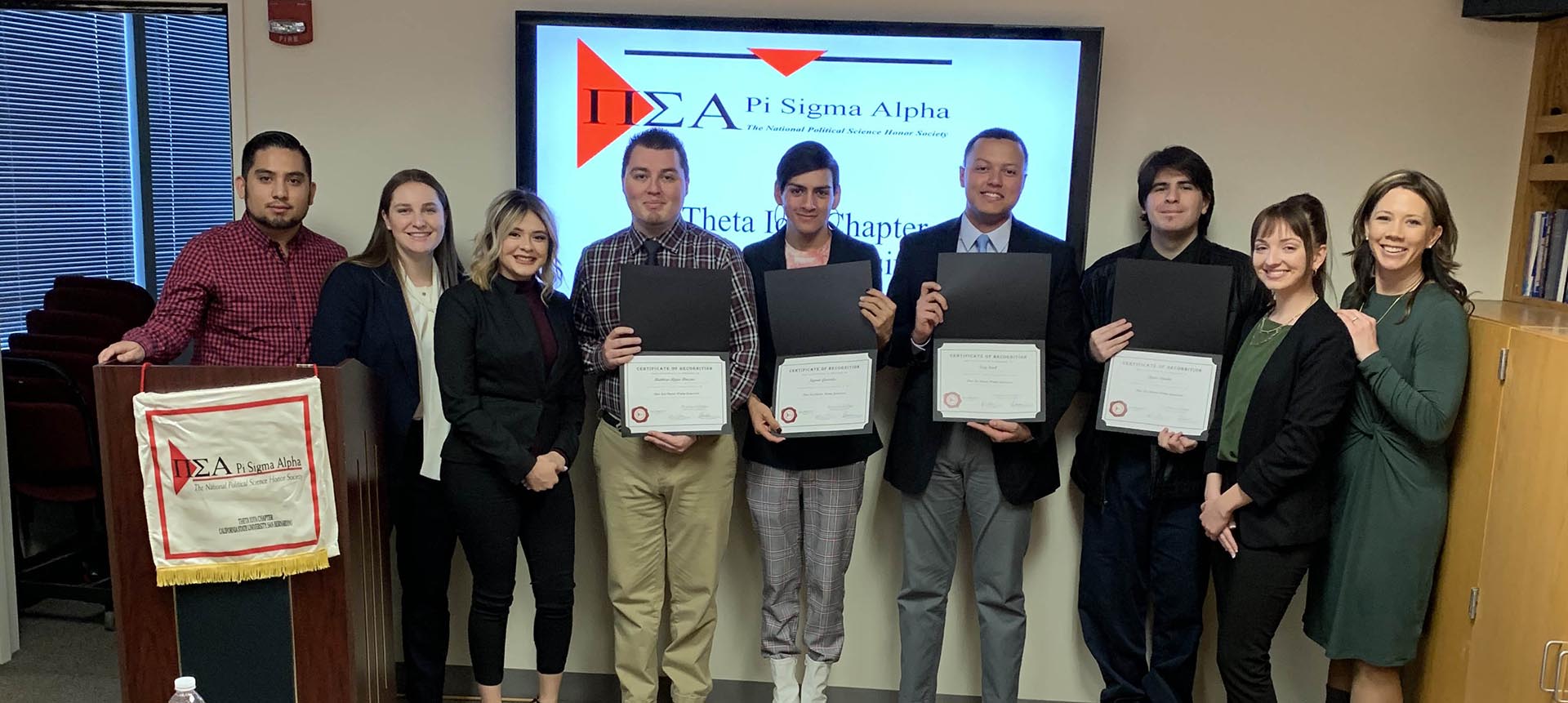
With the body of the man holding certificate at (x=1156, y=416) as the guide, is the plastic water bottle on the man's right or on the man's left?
on the man's right

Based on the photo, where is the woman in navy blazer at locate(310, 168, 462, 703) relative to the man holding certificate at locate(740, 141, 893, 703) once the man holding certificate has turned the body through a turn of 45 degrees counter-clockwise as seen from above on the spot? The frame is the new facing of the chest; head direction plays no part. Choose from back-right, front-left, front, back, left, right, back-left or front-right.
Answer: back-right

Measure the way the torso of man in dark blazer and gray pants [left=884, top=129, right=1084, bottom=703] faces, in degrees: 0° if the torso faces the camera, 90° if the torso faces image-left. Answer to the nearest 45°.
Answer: approximately 0°

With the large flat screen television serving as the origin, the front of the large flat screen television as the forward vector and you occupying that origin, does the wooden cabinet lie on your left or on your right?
on your left

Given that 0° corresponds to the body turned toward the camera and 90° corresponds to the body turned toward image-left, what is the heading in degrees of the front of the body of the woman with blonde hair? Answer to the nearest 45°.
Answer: approximately 315°

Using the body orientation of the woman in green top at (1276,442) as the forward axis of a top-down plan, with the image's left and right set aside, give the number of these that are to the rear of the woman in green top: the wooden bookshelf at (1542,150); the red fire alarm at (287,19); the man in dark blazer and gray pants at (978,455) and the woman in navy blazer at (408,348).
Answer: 1
